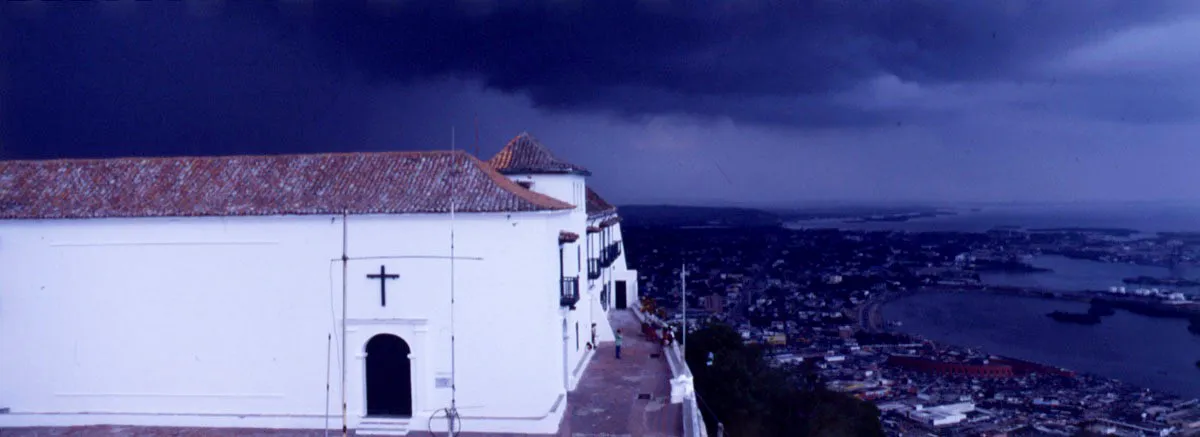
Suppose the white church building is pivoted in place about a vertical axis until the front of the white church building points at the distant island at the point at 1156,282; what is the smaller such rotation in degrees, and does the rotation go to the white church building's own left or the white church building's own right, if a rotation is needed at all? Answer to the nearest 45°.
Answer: approximately 90° to the white church building's own left

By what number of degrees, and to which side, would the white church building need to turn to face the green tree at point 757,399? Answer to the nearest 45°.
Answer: approximately 90° to its left

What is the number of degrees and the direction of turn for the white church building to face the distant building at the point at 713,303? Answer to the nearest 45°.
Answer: approximately 135° to its left

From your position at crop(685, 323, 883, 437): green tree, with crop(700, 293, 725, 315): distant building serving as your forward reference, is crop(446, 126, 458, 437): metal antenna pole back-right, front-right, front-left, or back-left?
back-left

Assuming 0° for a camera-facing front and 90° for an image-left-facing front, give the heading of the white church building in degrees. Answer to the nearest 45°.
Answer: approximately 0°
